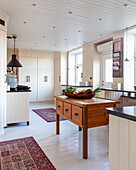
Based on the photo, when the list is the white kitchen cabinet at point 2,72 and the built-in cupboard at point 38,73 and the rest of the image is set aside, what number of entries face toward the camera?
1

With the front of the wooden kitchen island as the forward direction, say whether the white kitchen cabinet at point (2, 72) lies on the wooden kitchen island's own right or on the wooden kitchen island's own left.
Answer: on the wooden kitchen island's own right

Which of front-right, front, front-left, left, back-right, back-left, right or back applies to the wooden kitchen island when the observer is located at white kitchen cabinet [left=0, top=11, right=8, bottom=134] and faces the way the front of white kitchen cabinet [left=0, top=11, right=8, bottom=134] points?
front-right

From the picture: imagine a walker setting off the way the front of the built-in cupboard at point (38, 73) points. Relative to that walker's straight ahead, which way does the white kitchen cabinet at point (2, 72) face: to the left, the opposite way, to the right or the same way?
to the left

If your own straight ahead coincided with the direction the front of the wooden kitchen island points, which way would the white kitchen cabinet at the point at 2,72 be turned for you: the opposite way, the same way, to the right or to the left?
the opposite way

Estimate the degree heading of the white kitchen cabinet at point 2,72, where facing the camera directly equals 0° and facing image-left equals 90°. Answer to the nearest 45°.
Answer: approximately 270°
